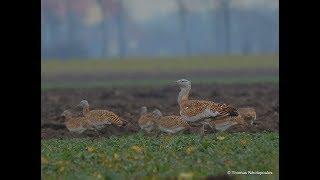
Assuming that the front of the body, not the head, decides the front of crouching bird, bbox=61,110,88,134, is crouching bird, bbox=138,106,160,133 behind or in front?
behind

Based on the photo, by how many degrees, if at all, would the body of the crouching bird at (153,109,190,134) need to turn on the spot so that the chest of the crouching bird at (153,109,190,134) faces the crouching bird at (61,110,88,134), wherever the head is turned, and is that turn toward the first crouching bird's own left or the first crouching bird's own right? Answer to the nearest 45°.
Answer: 0° — it already faces it

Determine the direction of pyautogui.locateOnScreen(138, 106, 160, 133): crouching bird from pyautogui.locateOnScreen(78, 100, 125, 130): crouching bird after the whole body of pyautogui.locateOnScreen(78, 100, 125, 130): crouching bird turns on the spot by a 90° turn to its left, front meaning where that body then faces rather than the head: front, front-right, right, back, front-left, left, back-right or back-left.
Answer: left

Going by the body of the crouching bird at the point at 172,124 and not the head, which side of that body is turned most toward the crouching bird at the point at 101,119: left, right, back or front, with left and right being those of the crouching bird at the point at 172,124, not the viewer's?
front

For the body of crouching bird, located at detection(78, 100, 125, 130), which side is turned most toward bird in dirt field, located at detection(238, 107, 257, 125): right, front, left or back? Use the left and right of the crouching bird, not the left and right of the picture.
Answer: back

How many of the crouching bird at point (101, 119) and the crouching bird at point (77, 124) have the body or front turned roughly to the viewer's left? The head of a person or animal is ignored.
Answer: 2

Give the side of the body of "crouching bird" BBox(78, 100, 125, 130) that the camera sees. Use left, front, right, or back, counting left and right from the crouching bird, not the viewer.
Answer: left

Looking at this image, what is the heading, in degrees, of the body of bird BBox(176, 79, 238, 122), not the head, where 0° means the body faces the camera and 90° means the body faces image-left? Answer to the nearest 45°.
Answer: approximately 90°

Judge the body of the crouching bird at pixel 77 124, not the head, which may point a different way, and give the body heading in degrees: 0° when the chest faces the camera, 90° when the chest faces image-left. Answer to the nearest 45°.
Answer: approximately 90°

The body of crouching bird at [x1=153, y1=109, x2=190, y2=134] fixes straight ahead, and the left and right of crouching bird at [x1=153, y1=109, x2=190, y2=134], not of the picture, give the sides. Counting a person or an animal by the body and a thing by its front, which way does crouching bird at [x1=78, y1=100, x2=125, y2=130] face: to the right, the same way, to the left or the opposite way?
the same way

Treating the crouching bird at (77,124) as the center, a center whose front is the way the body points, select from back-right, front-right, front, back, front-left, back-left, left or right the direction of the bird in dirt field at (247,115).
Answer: back

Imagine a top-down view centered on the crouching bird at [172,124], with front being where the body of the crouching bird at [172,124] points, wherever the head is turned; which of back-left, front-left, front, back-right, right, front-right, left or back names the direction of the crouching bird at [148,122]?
front-right

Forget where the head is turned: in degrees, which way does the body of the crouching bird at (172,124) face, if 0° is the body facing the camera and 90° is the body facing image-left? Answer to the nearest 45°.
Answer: approximately 90°

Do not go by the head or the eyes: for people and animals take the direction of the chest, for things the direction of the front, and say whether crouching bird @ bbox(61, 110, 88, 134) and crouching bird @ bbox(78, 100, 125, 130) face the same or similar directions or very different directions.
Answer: same or similar directions

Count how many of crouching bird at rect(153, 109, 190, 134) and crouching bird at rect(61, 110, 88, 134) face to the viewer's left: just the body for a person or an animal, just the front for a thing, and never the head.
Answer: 2

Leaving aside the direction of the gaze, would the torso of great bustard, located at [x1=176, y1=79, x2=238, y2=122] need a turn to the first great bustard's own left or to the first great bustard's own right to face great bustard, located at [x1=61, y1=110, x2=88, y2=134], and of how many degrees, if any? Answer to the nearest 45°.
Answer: approximately 45° to the first great bustard's own right
